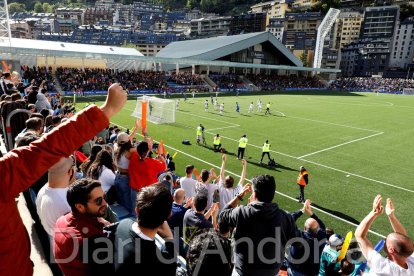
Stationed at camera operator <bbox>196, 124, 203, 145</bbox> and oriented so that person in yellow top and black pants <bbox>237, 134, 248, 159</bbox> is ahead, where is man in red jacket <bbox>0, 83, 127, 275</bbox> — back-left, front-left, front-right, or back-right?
front-right

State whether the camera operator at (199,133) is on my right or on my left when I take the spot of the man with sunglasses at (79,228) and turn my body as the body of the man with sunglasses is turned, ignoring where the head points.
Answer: on my left

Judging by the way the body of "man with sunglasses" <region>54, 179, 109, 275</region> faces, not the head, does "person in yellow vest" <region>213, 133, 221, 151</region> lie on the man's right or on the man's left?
on the man's left

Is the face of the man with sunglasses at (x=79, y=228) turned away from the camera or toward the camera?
toward the camera
